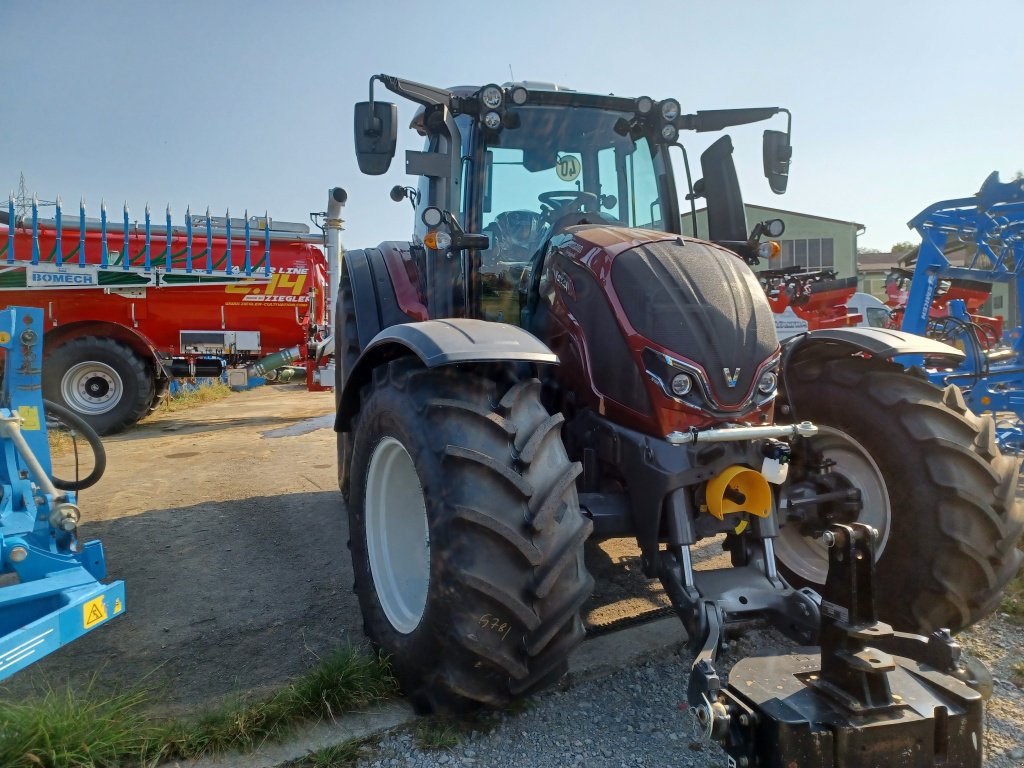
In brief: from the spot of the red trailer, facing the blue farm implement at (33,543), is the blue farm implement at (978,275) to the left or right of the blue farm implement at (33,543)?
left

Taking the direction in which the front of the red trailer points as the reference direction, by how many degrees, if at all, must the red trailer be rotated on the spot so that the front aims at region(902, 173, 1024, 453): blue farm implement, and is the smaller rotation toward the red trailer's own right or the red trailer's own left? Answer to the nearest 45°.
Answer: approximately 45° to the red trailer's own right

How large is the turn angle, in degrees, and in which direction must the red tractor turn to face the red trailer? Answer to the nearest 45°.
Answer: approximately 180°

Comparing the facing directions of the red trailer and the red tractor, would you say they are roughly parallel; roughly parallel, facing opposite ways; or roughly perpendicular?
roughly perpendicular

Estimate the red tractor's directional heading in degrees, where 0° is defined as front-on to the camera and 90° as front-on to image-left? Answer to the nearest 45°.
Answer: approximately 315°

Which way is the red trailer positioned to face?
to the viewer's right

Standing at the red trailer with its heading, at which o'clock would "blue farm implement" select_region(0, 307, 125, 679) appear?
The blue farm implement is roughly at 3 o'clock from the red trailer.
